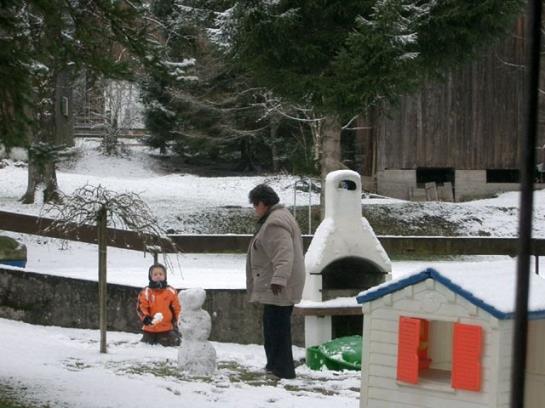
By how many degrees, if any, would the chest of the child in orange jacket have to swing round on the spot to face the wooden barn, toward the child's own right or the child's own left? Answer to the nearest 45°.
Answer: approximately 135° to the child's own left

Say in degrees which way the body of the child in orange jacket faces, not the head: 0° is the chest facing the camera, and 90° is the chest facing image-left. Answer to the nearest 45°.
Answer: approximately 0°

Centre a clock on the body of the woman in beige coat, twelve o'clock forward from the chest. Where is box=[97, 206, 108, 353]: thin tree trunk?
The thin tree trunk is roughly at 1 o'clock from the woman in beige coat.

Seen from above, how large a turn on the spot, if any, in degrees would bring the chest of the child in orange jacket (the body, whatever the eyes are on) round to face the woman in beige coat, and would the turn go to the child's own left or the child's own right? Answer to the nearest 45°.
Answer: approximately 45° to the child's own left

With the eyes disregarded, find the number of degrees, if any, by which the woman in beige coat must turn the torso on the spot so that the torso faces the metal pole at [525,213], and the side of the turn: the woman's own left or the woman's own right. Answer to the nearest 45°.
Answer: approximately 90° to the woman's own left

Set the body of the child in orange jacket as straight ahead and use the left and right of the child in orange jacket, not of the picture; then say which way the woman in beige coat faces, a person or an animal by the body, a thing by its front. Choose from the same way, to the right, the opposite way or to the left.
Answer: to the right

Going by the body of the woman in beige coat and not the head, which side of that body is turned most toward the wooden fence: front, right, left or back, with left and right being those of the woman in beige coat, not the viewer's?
right

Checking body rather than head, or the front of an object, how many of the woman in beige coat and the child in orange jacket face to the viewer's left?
1

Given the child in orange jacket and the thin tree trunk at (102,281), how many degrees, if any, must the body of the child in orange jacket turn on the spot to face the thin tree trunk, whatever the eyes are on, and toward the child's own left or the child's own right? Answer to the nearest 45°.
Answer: approximately 45° to the child's own right

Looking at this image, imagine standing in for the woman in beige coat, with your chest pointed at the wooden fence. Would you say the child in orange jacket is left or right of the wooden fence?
left

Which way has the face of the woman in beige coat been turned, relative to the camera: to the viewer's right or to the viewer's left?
to the viewer's left

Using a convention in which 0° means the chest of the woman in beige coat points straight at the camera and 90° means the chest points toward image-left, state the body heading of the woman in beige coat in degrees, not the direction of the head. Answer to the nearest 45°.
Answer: approximately 90°
